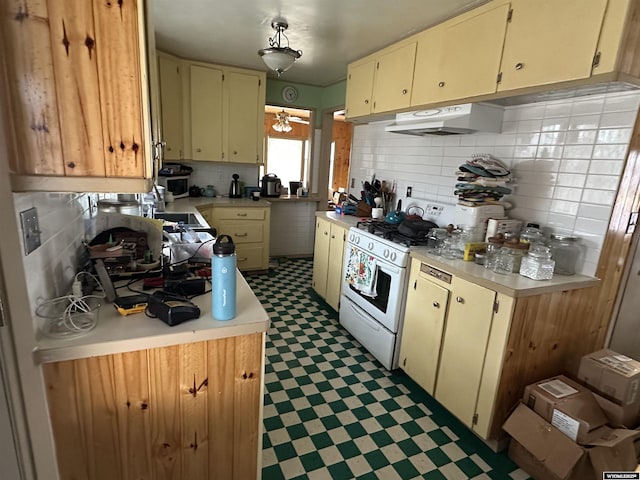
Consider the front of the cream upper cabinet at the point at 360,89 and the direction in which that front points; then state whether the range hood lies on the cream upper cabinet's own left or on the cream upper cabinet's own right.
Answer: on the cream upper cabinet's own left

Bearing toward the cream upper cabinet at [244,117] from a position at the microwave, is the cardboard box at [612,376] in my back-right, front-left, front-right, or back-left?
front-right

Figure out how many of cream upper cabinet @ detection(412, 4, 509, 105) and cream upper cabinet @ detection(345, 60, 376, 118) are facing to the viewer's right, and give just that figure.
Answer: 0

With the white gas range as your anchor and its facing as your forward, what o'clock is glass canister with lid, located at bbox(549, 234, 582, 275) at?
The glass canister with lid is roughly at 8 o'clock from the white gas range.

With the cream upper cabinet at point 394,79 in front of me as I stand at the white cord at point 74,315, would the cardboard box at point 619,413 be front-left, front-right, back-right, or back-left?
front-right

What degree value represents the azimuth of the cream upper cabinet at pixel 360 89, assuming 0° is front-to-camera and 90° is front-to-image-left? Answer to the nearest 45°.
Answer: approximately 45°

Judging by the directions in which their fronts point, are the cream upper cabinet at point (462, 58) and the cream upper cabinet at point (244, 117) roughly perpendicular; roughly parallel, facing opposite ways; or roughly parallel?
roughly perpendicular

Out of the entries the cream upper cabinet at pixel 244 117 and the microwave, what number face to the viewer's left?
0

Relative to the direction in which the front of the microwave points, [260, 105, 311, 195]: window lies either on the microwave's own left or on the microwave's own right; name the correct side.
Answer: on the microwave's own left

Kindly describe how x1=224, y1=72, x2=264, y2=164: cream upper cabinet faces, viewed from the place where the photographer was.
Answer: facing the viewer

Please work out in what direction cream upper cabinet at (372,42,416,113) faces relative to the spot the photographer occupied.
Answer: facing the viewer and to the left of the viewer
